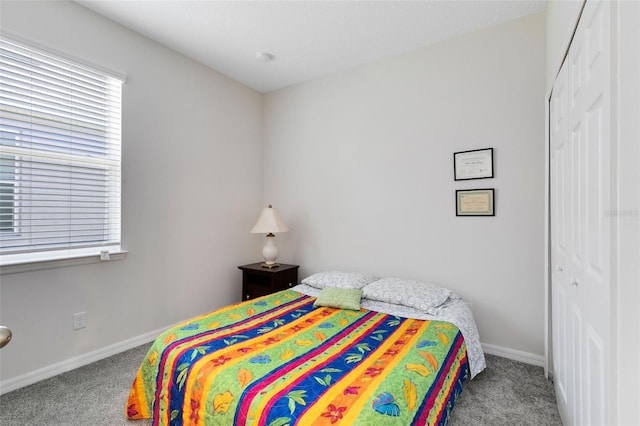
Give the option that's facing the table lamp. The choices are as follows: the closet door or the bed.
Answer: the closet door

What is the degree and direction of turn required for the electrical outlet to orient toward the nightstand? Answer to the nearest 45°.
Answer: approximately 45° to its left

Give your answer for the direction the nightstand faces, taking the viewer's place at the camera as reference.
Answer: facing the viewer and to the left of the viewer

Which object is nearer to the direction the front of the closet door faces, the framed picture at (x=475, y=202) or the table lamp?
the table lamp

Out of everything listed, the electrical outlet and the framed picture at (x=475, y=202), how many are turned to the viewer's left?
0

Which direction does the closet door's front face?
to the viewer's left

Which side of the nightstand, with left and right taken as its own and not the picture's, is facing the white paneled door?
left

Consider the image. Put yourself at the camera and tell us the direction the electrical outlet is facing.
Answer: facing the viewer and to the right of the viewer

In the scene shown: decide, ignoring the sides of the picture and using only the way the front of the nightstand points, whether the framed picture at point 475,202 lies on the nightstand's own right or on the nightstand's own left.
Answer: on the nightstand's own left

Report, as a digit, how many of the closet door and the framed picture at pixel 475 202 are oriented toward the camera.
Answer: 1

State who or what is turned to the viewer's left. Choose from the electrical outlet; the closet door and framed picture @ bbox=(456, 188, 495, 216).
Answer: the closet door

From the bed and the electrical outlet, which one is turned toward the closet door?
the electrical outlet

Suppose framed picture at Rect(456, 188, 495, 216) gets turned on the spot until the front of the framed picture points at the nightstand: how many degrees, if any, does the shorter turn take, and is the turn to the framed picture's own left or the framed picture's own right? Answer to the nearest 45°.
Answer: approximately 90° to the framed picture's own right

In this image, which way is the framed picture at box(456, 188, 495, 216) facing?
toward the camera

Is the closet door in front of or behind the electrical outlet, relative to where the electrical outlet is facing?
in front
